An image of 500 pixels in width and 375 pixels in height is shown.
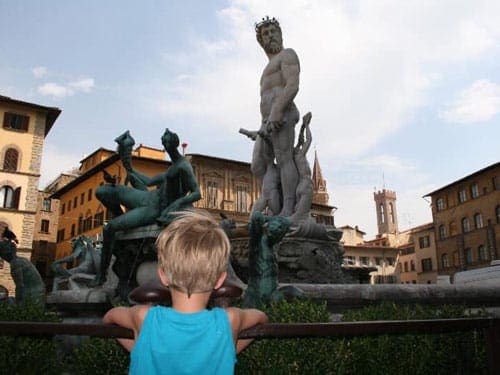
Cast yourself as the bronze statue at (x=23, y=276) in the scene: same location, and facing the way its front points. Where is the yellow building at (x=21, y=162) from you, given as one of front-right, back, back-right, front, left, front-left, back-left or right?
right

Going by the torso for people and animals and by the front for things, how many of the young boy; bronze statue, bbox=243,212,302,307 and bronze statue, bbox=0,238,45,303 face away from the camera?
1

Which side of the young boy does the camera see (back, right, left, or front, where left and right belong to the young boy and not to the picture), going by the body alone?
back

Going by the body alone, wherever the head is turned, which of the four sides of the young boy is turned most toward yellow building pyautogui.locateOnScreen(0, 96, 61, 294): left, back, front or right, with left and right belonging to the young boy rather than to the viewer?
front

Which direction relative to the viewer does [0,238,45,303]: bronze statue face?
to the viewer's left

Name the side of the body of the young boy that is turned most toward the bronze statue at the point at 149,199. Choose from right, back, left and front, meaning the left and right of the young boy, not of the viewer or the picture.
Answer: front

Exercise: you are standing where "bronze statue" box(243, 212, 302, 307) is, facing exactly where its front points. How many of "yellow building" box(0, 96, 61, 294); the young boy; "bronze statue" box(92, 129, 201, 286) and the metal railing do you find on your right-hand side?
2

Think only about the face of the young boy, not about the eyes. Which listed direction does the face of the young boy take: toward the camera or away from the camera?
away from the camera

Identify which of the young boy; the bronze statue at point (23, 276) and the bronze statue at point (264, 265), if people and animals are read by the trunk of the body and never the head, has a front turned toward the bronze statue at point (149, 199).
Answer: the young boy

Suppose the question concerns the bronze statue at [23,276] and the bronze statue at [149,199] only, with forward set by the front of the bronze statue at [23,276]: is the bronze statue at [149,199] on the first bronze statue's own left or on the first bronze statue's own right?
on the first bronze statue's own left
